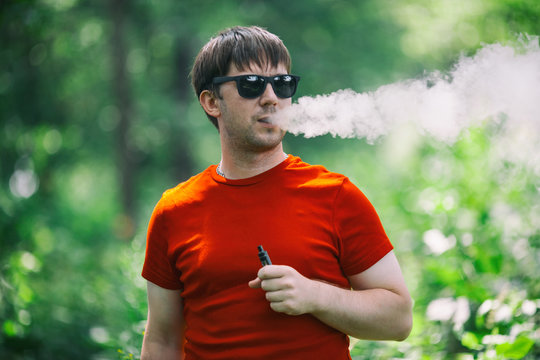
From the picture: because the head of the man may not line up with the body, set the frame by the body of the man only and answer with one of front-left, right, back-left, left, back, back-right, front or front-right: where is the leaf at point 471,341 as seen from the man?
back-left

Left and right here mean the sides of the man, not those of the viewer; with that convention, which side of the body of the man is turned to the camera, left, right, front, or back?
front

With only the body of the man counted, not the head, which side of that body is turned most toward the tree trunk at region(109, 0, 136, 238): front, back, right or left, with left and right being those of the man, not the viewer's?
back

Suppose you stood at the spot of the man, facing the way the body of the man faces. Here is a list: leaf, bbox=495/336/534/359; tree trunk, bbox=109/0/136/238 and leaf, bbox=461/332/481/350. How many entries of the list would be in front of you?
0

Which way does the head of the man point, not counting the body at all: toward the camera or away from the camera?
toward the camera

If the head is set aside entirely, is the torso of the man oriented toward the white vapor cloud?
no

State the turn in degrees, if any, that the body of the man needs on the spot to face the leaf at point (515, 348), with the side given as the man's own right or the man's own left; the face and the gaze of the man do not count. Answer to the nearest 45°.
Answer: approximately 135° to the man's own left
